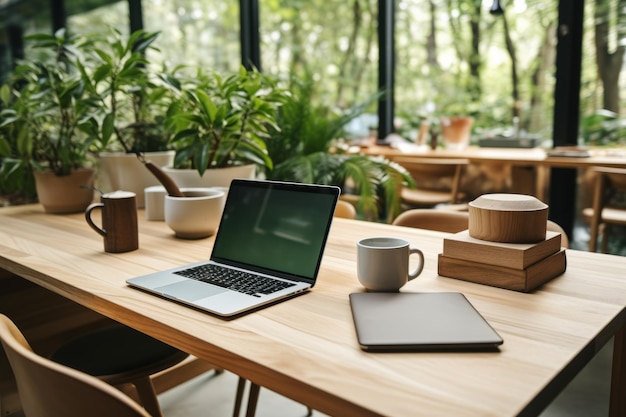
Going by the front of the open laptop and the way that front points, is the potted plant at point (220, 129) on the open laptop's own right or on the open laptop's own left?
on the open laptop's own right

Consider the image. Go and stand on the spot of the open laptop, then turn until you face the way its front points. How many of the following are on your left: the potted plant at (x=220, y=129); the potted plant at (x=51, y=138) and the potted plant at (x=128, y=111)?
0

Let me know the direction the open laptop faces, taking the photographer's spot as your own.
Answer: facing the viewer and to the left of the viewer

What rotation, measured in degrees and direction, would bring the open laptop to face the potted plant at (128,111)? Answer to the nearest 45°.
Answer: approximately 135° to its right

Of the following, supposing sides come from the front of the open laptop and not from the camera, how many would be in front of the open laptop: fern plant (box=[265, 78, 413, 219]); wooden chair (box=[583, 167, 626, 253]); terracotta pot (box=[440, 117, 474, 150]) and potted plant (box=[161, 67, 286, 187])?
0

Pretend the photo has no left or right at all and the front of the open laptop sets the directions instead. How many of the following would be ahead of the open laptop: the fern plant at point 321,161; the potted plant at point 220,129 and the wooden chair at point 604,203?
0

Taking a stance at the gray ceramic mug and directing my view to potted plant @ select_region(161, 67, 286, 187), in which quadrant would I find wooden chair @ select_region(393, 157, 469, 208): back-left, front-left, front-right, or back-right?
front-right

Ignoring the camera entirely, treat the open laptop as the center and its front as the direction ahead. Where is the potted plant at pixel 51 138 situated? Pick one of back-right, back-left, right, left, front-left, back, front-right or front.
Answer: right

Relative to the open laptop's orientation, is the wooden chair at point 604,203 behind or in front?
behind

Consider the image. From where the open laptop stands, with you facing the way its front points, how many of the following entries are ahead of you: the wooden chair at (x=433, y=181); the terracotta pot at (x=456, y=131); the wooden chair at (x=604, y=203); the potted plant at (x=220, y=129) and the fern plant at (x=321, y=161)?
0

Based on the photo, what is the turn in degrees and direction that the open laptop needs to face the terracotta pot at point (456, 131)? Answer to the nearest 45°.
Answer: approximately 180°
